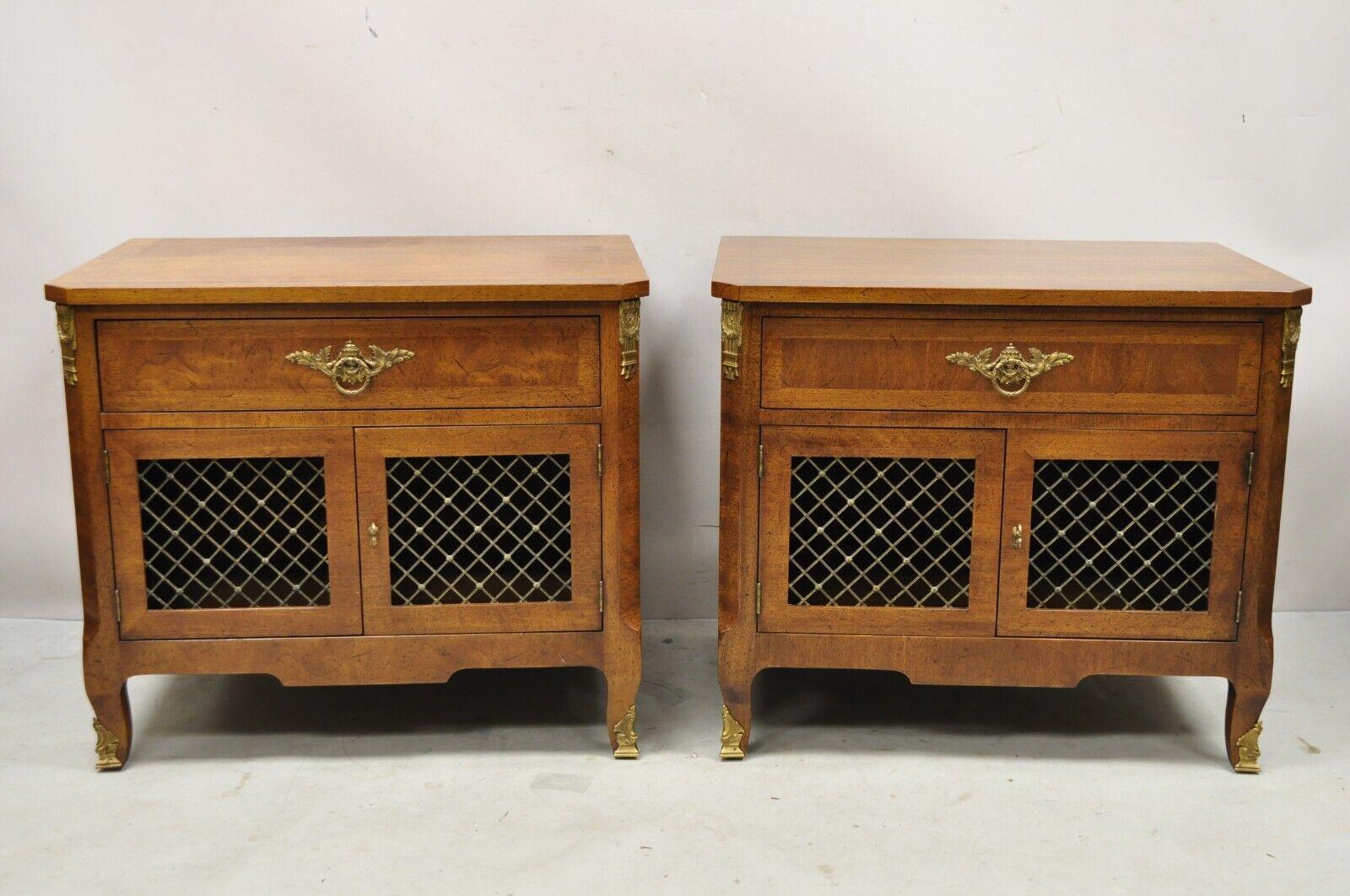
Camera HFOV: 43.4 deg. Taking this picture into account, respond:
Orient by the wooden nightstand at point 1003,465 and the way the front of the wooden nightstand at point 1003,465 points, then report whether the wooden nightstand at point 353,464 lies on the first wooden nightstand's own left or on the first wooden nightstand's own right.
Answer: on the first wooden nightstand's own right

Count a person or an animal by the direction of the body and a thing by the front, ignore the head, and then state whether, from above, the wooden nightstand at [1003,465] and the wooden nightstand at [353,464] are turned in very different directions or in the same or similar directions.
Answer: same or similar directions

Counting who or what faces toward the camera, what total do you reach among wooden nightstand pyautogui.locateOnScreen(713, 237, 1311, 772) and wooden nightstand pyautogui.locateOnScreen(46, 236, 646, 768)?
2

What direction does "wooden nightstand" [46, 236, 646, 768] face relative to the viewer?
toward the camera

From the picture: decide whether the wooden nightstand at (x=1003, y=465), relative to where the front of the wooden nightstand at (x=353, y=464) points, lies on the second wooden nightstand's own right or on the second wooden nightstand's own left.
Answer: on the second wooden nightstand's own left

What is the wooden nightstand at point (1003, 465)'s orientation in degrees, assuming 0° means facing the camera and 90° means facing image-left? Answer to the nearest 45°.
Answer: approximately 0°
